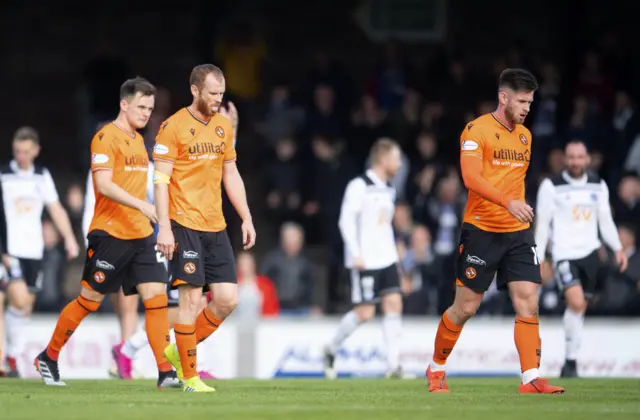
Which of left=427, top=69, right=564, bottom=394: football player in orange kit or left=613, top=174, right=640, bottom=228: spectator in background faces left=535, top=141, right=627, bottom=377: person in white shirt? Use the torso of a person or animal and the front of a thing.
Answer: the spectator in background

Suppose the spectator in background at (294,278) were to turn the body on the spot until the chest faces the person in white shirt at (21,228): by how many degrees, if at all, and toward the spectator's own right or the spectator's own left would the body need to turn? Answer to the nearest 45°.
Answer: approximately 45° to the spectator's own right

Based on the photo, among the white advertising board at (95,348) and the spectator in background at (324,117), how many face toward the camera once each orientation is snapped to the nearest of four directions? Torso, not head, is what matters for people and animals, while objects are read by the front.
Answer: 2

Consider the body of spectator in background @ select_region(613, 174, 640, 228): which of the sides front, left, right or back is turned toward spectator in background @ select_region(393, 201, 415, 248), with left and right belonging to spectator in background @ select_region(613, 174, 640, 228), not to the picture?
right

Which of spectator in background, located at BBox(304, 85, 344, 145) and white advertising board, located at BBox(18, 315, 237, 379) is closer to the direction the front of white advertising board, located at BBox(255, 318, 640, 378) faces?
the white advertising board

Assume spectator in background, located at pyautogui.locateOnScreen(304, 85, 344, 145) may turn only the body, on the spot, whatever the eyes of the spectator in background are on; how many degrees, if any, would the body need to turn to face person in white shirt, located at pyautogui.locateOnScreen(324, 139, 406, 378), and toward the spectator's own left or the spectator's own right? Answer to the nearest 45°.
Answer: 0° — they already face them

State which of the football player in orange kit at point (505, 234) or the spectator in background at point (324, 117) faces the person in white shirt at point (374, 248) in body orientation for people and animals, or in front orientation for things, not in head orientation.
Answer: the spectator in background

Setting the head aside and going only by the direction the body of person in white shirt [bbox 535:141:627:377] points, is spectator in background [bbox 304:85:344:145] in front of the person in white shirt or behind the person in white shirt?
behind
